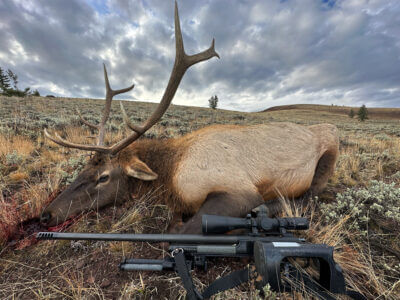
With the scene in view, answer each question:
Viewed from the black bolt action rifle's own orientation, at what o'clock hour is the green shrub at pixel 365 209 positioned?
The green shrub is roughly at 5 o'clock from the black bolt action rifle.

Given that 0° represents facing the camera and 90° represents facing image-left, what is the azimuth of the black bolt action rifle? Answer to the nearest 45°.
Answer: approximately 90°
